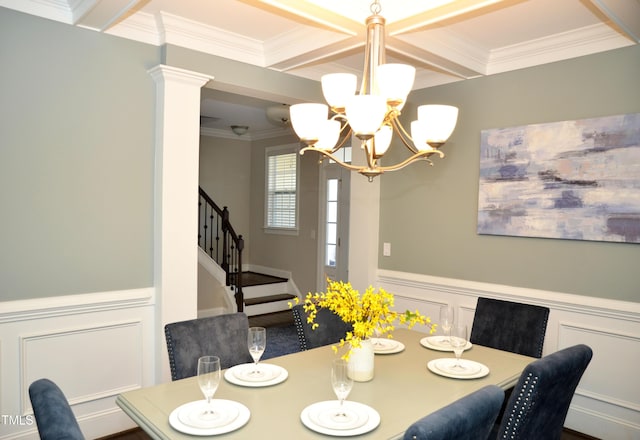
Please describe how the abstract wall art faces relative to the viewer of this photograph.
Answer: facing the viewer and to the left of the viewer

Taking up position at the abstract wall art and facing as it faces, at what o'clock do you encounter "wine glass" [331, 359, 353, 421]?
The wine glass is roughly at 11 o'clock from the abstract wall art.

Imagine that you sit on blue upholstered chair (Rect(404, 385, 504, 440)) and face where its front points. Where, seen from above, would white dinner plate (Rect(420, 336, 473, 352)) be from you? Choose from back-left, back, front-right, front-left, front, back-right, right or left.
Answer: front-right

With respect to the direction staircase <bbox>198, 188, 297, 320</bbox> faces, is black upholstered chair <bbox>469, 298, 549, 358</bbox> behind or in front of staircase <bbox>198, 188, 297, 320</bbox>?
in front

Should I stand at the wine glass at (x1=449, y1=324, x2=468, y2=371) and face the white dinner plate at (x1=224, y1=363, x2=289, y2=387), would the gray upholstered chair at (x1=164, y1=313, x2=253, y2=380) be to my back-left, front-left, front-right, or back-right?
front-right

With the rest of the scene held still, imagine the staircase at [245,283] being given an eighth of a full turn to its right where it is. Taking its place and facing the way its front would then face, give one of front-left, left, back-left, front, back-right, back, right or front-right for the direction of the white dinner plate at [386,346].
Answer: front

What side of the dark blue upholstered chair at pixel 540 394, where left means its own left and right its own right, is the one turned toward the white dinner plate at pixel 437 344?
front

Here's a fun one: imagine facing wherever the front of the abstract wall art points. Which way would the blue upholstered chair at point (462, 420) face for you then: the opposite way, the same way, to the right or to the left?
to the right

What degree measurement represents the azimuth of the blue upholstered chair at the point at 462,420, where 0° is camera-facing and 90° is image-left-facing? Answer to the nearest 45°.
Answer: approximately 135°

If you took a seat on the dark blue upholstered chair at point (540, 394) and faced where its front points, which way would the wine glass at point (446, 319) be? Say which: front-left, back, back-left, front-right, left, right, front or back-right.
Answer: front

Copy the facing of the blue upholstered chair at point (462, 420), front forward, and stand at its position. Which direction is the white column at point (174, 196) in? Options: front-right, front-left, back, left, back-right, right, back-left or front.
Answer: front

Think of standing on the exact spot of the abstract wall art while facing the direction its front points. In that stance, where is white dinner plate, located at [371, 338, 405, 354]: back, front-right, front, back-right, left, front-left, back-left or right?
front

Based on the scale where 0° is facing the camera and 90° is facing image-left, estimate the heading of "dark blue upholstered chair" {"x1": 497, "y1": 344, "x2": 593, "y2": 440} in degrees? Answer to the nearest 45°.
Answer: approximately 135°

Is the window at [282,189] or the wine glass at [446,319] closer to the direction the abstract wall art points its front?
the wine glass
